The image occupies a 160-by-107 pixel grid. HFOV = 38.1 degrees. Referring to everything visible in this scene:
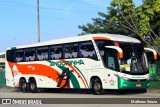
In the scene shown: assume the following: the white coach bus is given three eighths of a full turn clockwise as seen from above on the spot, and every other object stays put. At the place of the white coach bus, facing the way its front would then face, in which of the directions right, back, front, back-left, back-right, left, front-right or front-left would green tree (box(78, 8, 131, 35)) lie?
right

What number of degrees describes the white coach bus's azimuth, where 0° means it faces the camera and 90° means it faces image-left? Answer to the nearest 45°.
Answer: approximately 315°
